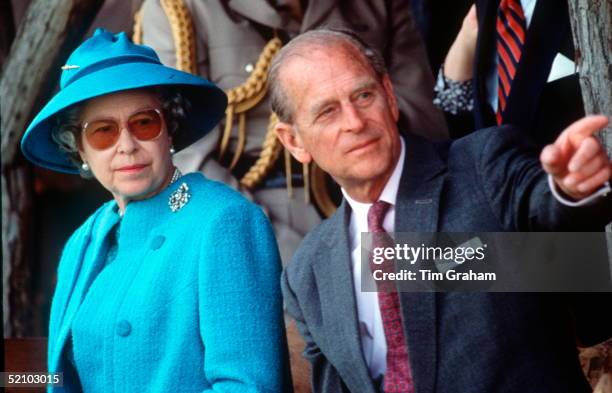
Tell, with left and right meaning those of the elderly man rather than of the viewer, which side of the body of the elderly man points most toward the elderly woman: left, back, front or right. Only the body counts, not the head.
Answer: right

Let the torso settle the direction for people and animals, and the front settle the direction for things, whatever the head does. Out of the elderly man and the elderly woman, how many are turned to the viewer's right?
0

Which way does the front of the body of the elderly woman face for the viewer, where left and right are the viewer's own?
facing the viewer and to the left of the viewer

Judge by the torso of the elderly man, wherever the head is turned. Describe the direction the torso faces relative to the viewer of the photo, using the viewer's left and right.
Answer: facing the viewer

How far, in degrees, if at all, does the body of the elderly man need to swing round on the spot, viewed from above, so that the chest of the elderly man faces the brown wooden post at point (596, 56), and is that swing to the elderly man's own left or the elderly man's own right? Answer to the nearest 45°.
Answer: approximately 90° to the elderly man's own left

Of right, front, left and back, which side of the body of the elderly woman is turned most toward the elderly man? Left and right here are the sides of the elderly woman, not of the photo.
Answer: left

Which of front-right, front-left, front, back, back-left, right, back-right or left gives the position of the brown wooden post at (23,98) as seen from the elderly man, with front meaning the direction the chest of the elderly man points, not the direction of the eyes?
back-right

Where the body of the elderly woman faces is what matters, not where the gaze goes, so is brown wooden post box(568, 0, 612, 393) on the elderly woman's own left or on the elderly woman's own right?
on the elderly woman's own left
